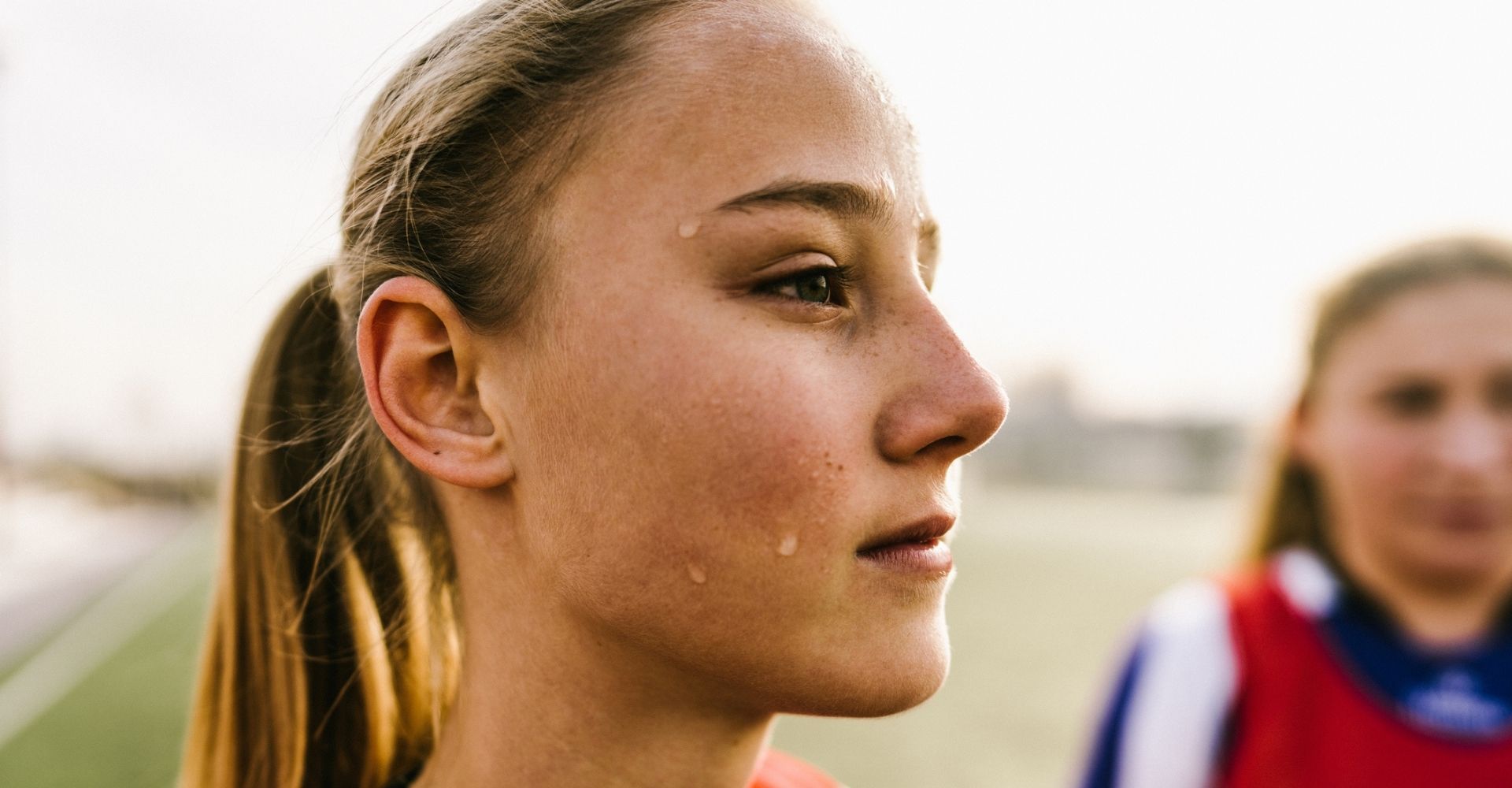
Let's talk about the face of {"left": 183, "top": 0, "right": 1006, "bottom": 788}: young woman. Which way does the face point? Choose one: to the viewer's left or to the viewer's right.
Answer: to the viewer's right
